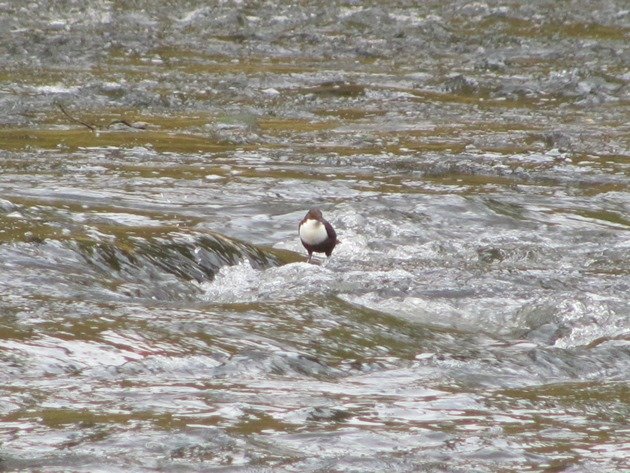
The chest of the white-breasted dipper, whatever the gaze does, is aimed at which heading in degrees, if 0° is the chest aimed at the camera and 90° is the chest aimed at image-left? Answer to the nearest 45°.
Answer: approximately 45°

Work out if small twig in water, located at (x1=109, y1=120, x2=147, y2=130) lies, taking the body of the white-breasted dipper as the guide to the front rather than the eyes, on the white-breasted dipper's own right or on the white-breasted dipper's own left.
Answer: on the white-breasted dipper's own right
